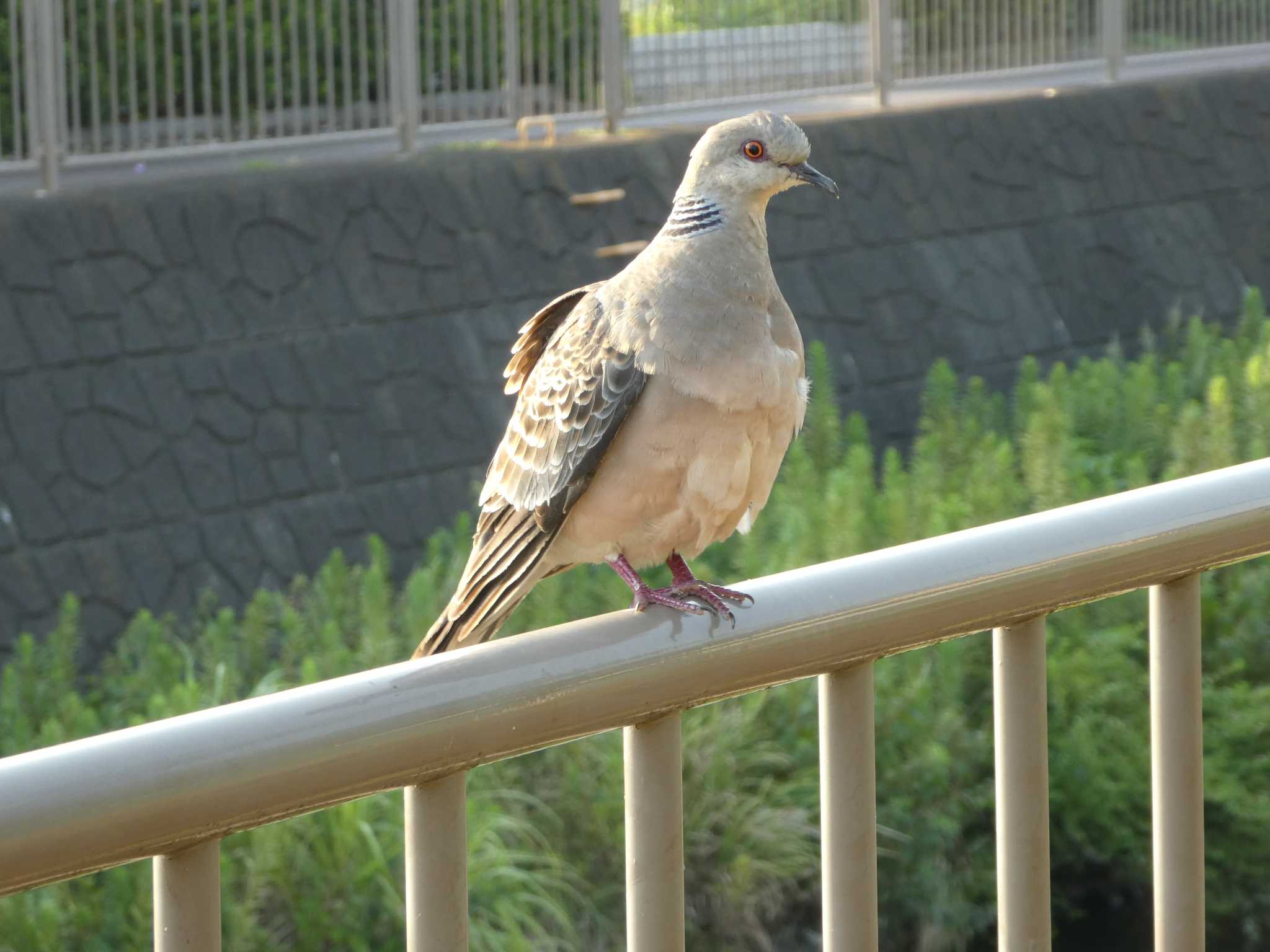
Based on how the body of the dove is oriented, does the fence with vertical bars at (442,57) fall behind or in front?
behind

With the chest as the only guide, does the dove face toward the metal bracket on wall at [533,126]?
no

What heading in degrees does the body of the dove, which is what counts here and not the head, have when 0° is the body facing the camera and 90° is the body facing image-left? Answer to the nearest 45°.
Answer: approximately 315°
